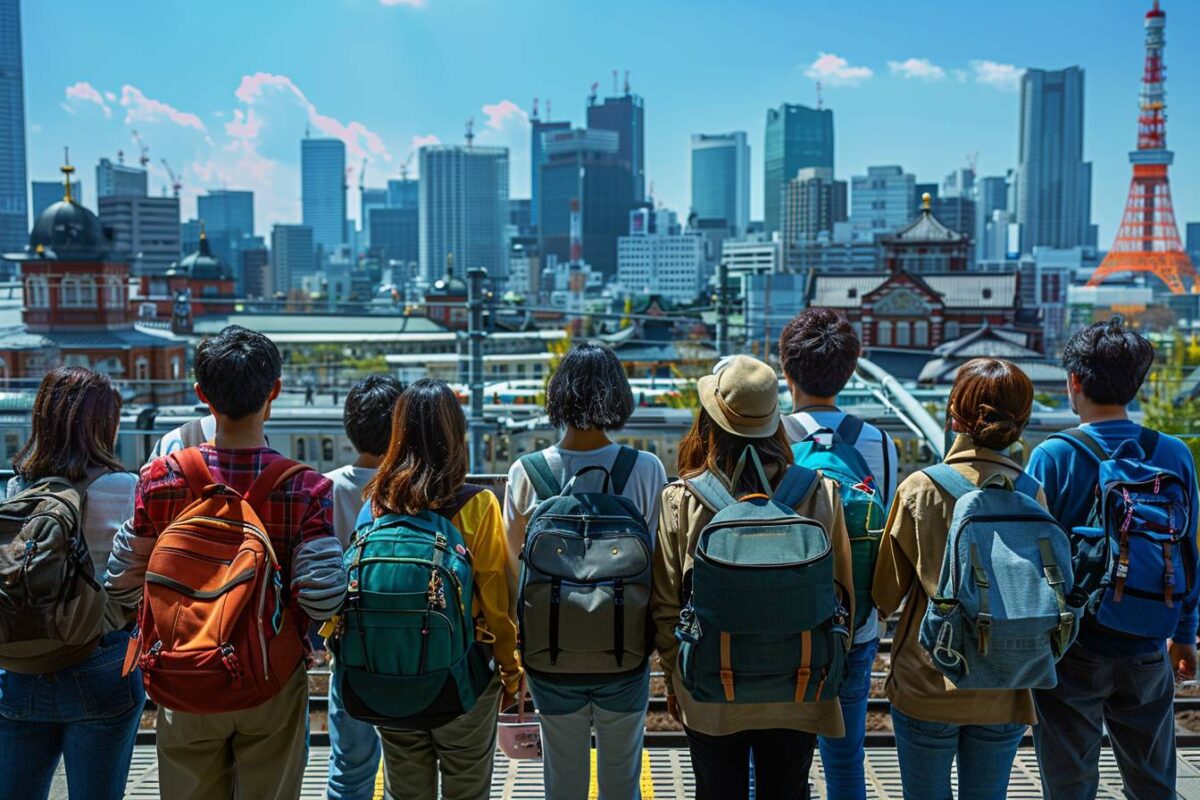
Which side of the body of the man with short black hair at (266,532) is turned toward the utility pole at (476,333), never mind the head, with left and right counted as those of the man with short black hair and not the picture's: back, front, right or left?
front

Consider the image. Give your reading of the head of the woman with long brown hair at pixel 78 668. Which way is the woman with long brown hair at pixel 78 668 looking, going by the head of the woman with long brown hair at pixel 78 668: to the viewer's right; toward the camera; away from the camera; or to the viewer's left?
away from the camera

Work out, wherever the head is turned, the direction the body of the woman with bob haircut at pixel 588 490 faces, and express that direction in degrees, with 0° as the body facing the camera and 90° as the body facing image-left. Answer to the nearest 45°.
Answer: approximately 180°

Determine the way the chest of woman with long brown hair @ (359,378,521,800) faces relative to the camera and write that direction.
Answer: away from the camera

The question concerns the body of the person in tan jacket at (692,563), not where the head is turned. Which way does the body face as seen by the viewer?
away from the camera

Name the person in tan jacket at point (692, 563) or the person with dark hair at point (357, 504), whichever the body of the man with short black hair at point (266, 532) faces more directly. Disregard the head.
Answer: the person with dark hair

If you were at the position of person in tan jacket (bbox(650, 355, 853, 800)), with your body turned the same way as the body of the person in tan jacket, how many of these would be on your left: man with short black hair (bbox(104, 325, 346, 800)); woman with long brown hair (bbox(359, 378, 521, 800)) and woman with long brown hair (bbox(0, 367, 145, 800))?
3

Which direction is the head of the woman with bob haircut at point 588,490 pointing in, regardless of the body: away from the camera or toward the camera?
away from the camera

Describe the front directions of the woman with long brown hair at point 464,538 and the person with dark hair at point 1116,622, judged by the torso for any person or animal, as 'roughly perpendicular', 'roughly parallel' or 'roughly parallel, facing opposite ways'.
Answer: roughly parallel

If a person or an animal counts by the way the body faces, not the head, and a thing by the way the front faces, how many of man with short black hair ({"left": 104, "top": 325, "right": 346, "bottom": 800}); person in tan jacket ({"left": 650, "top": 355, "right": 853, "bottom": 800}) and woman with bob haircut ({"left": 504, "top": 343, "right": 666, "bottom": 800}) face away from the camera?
3

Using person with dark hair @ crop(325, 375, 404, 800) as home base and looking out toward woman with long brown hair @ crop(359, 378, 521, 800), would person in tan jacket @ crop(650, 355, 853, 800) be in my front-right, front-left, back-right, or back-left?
front-left

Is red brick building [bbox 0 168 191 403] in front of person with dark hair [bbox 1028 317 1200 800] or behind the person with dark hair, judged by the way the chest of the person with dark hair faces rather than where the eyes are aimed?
in front

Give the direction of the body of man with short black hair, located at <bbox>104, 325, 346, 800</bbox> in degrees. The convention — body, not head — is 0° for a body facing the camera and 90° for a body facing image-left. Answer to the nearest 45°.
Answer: approximately 180°

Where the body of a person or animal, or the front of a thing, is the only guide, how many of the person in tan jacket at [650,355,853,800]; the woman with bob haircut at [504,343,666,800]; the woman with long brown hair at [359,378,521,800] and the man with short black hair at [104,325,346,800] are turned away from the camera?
4

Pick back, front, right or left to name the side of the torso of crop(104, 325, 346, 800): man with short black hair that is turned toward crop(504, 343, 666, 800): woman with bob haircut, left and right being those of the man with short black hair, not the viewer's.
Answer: right

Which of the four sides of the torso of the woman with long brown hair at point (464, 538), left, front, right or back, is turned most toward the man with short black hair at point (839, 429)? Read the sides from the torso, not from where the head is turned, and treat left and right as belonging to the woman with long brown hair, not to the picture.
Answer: right

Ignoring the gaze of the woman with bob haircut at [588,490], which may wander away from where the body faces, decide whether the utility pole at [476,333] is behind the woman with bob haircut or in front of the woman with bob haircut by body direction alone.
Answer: in front

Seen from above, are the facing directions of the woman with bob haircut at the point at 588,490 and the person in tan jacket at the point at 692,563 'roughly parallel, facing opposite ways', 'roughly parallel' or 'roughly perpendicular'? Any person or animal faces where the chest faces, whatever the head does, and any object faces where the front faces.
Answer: roughly parallel

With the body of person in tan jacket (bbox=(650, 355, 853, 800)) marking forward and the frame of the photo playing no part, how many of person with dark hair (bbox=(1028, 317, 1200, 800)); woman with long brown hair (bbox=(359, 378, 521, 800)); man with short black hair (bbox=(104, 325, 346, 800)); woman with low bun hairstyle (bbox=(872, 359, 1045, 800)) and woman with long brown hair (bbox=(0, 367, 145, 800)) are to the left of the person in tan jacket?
3

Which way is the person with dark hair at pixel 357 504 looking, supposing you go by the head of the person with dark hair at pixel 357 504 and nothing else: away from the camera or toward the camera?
away from the camera
